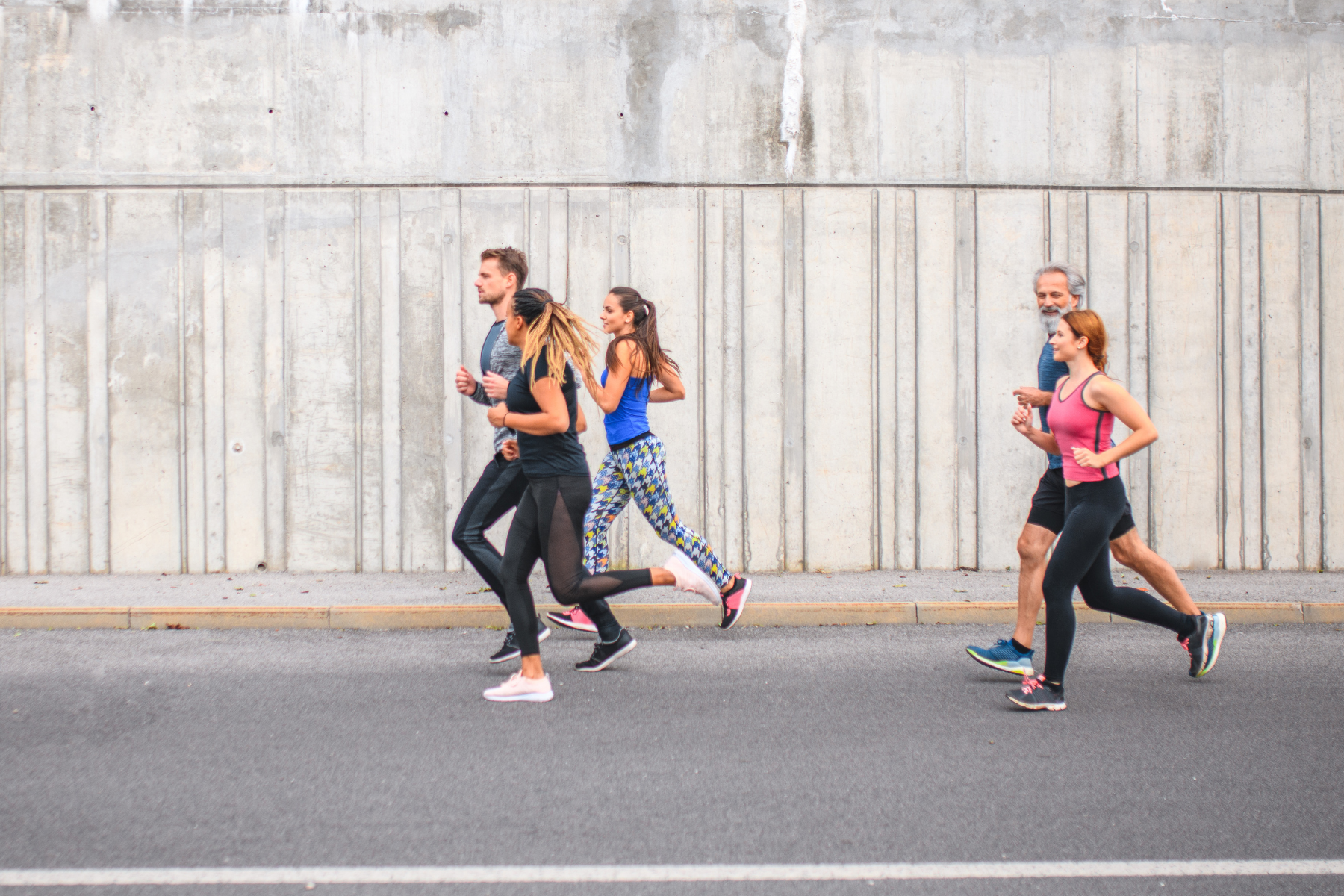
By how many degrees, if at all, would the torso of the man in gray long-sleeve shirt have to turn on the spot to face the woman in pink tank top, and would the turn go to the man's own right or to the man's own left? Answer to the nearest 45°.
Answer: approximately 135° to the man's own left

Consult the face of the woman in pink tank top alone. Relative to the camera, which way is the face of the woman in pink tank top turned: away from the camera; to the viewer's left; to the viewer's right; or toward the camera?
to the viewer's left

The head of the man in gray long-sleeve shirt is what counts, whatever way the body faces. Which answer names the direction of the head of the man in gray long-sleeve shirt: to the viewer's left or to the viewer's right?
to the viewer's left

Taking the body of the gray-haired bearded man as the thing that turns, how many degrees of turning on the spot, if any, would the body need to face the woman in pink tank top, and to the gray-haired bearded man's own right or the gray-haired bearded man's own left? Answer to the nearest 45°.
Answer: approximately 90° to the gray-haired bearded man's own left

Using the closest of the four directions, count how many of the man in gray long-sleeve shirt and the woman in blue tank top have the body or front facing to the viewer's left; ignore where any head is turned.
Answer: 2

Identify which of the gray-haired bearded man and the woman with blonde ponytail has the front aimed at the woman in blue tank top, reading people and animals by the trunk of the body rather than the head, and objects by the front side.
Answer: the gray-haired bearded man

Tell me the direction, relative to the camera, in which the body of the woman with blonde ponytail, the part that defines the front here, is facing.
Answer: to the viewer's left

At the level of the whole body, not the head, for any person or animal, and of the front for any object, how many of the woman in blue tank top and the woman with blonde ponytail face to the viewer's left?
2

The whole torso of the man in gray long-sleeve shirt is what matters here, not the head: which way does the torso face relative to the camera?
to the viewer's left

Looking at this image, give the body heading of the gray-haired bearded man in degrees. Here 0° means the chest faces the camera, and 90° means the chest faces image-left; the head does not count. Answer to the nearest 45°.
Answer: approximately 90°

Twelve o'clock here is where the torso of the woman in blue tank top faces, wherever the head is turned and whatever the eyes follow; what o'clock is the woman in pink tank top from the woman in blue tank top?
The woman in pink tank top is roughly at 7 o'clock from the woman in blue tank top.

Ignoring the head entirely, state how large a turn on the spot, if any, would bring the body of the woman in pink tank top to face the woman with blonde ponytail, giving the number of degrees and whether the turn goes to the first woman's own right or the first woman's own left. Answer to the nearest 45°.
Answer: approximately 45° to the first woman's own right

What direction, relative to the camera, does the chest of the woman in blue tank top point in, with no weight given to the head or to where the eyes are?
to the viewer's left

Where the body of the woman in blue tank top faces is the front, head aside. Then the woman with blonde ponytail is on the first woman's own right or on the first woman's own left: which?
on the first woman's own left
